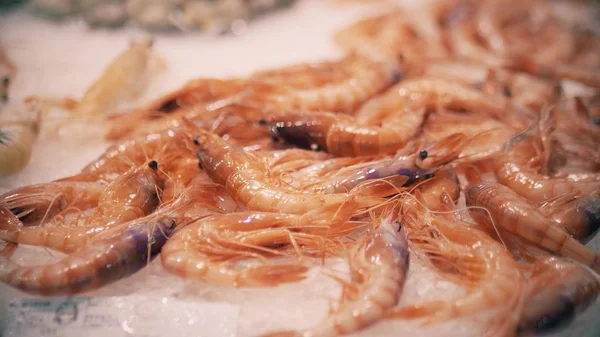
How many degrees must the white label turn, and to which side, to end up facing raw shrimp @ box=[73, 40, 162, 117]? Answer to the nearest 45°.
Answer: approximately 180°

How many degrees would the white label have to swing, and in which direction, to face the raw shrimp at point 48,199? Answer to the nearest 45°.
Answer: approximately 180°

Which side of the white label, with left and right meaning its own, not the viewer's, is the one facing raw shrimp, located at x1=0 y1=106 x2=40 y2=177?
back

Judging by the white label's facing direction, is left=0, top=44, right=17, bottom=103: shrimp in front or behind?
behind

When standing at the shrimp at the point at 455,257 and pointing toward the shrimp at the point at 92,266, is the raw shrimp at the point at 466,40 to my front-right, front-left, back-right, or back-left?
back-right

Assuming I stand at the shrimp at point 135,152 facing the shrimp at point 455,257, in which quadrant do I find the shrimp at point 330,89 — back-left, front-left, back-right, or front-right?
front-left

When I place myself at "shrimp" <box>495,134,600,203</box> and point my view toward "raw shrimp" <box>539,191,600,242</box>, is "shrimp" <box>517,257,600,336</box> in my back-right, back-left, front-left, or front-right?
front-right

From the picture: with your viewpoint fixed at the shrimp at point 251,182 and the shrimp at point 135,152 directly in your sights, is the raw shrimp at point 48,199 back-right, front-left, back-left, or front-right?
front-left

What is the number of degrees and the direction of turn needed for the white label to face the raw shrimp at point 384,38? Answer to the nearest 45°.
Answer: approximately 135° to its left

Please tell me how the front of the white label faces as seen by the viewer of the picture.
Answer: facing the viewer

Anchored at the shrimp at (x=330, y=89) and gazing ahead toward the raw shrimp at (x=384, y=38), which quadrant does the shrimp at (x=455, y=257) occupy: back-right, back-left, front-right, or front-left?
back-right

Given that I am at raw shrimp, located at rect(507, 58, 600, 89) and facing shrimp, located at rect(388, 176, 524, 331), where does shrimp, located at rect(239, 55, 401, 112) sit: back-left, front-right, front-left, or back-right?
front-right
